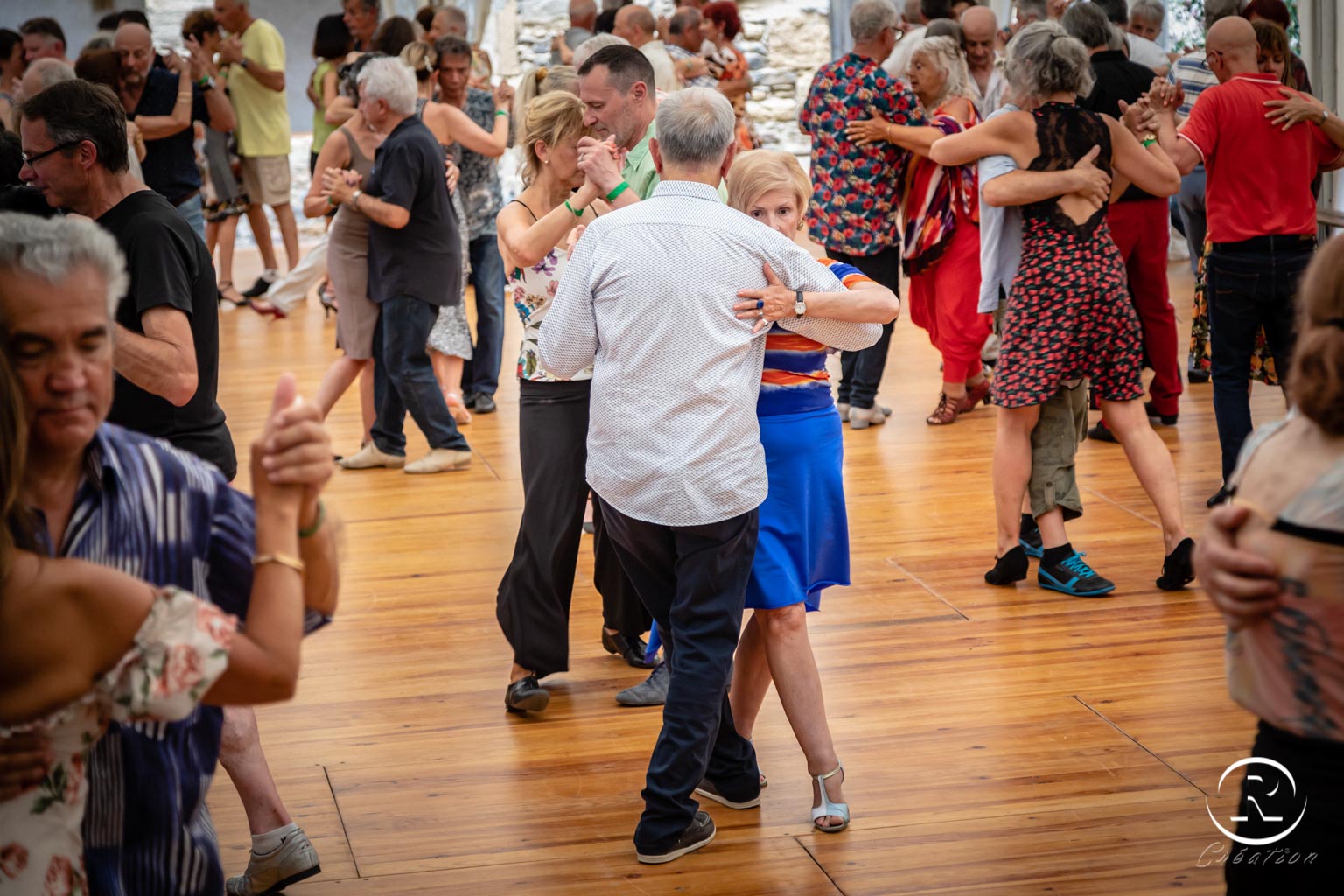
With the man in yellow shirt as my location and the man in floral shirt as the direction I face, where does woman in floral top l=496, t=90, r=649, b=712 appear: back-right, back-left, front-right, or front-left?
front-right

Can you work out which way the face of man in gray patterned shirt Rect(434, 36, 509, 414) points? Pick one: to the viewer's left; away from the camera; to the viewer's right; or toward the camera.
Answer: toward the camera

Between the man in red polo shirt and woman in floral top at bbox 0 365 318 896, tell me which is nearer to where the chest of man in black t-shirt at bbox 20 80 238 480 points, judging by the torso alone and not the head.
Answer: the woman in floral top

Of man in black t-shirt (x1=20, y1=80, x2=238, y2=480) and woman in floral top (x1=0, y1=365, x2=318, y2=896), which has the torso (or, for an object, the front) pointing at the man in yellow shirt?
the woman in floral top

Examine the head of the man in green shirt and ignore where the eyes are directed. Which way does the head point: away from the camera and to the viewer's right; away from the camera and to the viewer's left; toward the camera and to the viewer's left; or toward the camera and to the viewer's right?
toward the camera and to the viewer's left

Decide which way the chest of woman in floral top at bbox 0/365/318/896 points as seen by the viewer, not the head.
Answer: away from the camera

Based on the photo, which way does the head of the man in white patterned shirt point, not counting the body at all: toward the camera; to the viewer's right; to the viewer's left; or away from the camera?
away from the camera

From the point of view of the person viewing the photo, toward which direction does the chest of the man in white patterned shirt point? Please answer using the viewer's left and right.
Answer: facing away from the viewer
